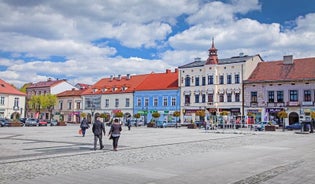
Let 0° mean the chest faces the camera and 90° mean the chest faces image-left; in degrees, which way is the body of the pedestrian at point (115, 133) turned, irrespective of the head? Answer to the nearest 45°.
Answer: approximately 180°

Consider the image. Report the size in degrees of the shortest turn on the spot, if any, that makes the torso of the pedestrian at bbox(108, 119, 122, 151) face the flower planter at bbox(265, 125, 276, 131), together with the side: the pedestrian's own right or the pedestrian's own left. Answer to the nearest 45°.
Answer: approximately 45° to the pedestrian's own right
